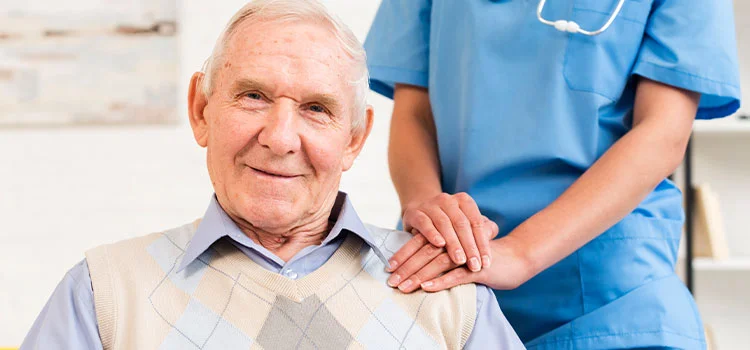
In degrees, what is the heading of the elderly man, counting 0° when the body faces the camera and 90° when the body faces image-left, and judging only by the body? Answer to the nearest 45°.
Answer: approximately 0°
